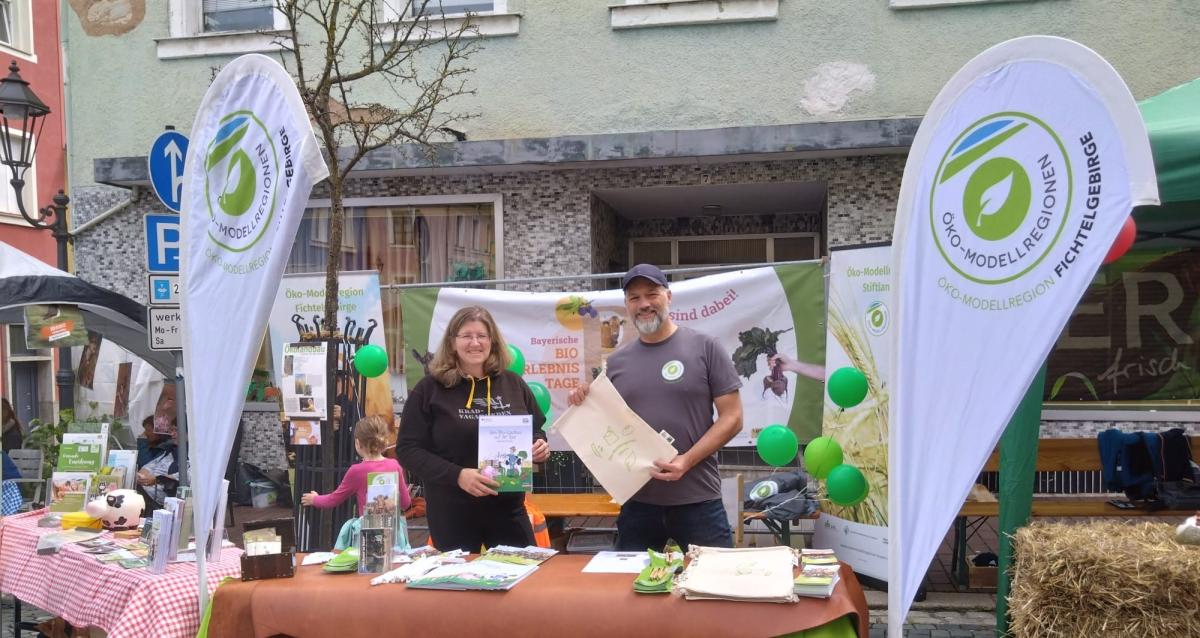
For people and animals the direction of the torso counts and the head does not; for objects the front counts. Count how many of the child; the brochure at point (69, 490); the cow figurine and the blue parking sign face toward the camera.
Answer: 2

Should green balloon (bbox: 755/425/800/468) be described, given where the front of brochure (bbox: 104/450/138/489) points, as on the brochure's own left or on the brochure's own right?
on the brochure's own left

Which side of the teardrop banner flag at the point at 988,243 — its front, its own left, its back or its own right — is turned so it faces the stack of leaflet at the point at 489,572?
right

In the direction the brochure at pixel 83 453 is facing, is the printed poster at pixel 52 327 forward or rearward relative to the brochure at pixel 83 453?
rearward

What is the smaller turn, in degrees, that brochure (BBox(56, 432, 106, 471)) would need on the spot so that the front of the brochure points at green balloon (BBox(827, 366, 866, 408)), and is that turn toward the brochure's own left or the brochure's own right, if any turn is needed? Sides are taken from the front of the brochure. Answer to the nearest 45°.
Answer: approximately 45° to the brochure's own left

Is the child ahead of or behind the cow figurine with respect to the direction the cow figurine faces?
behind

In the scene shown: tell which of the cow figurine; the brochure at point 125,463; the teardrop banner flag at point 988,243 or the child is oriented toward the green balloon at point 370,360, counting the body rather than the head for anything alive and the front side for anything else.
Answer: the child

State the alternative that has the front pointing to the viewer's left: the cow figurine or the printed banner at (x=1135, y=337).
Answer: the cow figurine

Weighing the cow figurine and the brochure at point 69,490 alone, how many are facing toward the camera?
1

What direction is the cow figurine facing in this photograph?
to the viewer's left

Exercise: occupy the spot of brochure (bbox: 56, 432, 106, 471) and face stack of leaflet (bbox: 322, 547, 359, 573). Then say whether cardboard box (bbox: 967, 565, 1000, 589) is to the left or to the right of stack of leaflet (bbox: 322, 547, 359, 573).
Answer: left

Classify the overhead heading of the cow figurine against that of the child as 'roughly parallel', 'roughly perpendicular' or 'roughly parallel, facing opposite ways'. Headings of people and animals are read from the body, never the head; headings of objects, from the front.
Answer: roughly perpendicular

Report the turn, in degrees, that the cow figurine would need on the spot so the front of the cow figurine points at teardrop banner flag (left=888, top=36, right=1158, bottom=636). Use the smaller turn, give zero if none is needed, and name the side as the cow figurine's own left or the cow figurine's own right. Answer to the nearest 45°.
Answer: approximately 135° to the cow figurine's own left
